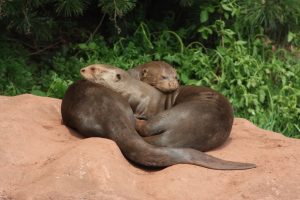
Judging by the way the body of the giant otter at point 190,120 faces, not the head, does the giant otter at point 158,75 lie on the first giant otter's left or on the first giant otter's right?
on the first giant otter's right

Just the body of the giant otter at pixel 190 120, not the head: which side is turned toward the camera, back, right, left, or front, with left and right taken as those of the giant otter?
left
